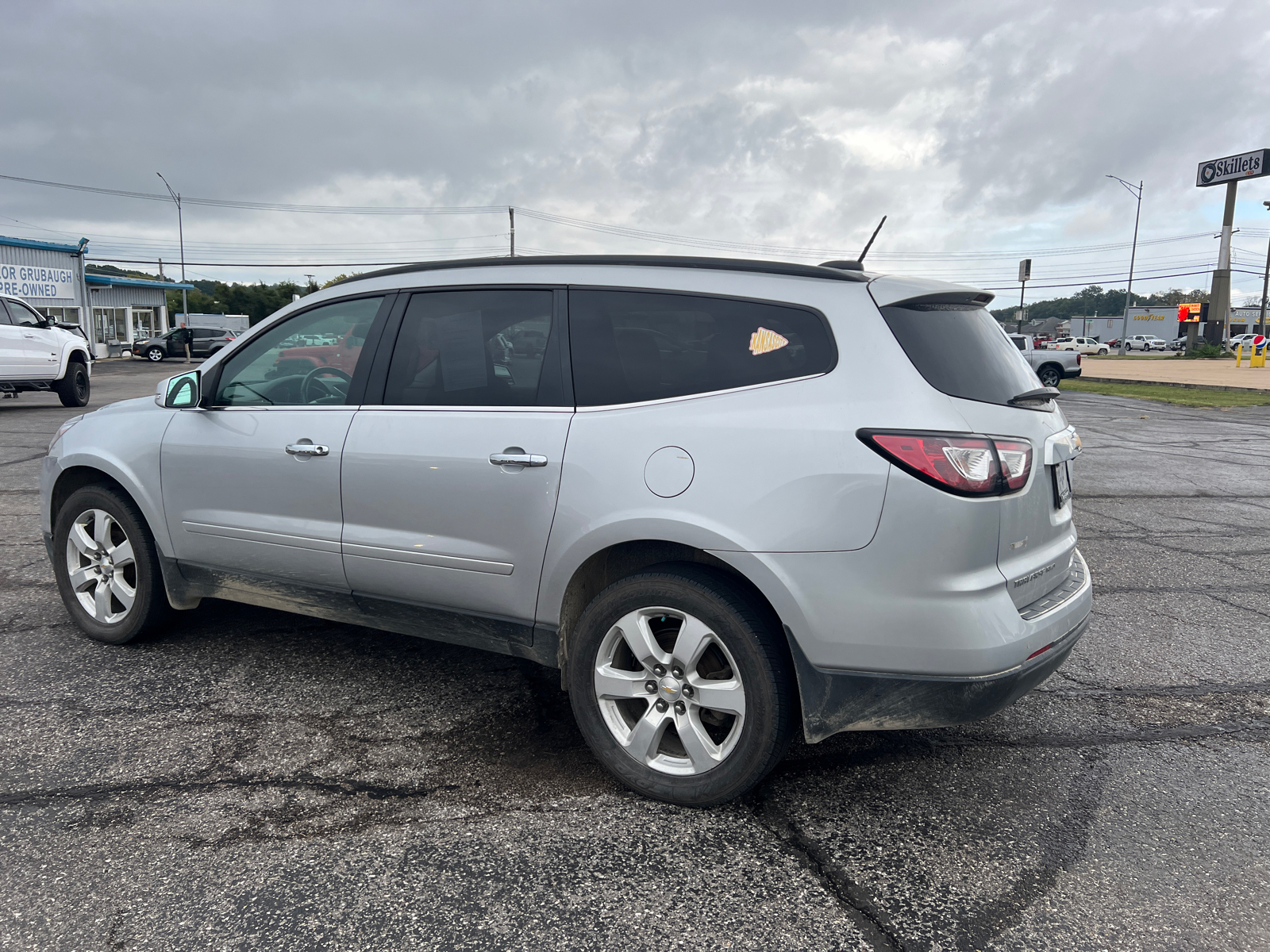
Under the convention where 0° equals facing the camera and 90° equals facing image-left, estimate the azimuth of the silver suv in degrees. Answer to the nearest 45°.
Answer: approximately 135°

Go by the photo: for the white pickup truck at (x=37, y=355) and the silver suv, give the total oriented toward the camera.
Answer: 0

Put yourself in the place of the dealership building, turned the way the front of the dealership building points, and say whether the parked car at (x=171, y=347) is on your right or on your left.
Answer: on your left

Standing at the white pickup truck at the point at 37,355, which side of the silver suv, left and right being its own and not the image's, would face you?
front

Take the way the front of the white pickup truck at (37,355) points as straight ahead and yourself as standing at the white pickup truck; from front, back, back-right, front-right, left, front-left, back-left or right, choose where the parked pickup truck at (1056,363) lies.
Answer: front-right

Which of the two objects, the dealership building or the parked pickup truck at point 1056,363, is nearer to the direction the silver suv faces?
the dealership building

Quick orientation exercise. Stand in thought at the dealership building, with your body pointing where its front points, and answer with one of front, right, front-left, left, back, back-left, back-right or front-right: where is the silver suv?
front-right

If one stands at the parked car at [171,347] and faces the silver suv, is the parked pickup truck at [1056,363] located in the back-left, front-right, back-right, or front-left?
front-left

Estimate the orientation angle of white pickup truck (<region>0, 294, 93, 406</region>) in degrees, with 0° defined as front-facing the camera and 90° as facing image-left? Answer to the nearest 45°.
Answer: approximately 225°

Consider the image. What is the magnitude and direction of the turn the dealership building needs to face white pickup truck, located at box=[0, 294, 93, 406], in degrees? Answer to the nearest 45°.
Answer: approximately 45° to its right

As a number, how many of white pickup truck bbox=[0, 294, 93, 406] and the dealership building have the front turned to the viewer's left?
0

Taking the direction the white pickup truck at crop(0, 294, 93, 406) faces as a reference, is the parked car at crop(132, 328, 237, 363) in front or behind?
in front

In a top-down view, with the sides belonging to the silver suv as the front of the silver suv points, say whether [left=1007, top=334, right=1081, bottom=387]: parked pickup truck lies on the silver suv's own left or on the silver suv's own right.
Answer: on the silver suv's own right

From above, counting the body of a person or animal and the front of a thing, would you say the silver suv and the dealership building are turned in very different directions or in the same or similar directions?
very different directions

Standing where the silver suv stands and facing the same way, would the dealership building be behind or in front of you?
in front

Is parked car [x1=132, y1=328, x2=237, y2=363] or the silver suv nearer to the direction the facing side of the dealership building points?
the silver suv

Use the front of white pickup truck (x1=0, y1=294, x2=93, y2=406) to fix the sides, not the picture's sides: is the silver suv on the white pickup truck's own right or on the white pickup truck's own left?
on the white pickup truck's own right

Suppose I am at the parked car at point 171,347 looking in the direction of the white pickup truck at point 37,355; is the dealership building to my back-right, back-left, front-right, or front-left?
front-right
